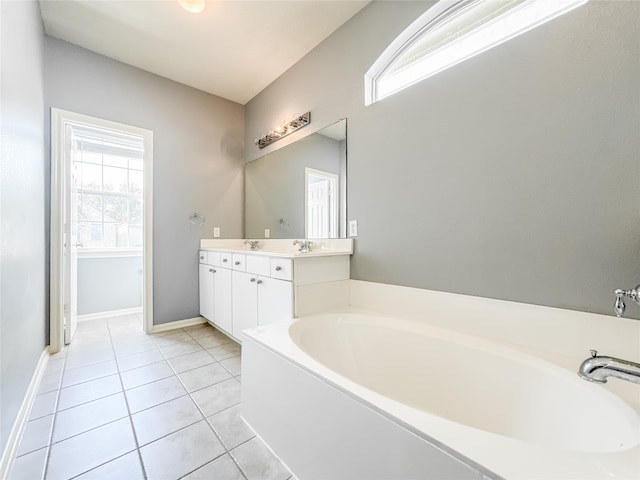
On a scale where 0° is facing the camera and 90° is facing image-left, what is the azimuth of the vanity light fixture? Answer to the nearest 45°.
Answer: approximately 45°

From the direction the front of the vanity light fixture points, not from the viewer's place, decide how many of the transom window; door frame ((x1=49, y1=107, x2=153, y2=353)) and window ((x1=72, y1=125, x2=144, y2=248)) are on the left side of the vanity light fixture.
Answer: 1

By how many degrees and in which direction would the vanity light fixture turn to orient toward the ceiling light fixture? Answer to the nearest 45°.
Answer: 0° — it already faces it

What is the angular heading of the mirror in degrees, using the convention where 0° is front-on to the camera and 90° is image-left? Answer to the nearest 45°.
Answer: approximately 45°

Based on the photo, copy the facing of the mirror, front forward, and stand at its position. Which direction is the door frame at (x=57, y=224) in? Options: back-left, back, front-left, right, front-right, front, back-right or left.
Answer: front-right

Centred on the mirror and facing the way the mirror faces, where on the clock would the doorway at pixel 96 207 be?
The doorway is roughly at 2 o'clock from the mirror.

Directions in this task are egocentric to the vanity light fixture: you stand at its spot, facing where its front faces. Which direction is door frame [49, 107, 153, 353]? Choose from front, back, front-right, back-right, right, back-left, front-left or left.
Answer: front-right

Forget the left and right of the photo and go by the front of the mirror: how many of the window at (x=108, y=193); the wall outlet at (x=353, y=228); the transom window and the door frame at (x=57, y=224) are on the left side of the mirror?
2
